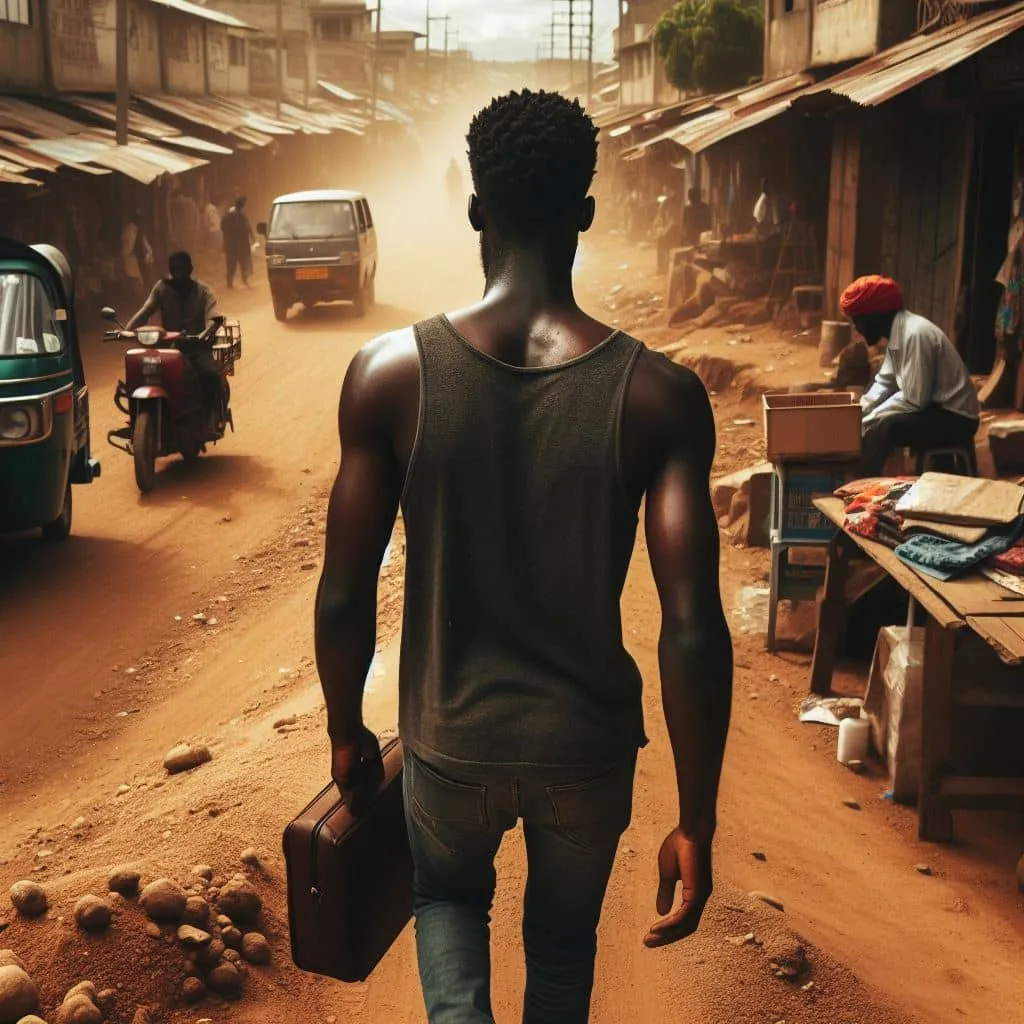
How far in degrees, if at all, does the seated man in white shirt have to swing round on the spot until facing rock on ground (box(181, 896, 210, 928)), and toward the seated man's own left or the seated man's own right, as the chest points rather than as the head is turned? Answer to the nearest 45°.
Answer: approximately 90° to the seated man's own left

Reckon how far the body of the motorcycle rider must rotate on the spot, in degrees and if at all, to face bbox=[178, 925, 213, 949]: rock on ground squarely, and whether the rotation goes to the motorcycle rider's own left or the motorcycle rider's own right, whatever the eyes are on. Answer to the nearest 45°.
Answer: approximately 45° to the motorcycle rider's own left

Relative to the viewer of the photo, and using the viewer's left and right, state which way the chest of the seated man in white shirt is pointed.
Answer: facing to the left of the viewer

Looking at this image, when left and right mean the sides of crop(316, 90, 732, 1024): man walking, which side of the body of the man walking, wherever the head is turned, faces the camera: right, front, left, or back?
back

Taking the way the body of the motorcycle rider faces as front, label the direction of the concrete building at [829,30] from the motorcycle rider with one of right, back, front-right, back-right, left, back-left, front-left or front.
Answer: back

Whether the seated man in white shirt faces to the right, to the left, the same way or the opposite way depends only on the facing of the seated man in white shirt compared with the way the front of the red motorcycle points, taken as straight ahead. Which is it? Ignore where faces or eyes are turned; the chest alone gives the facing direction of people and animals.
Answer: to the right

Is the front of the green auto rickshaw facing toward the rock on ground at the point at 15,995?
yes

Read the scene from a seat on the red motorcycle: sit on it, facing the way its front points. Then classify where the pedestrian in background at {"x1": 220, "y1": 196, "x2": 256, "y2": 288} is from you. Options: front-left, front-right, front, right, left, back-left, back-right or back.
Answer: back-right

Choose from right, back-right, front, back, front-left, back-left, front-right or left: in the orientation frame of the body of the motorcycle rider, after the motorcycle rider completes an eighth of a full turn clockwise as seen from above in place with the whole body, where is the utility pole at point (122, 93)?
right

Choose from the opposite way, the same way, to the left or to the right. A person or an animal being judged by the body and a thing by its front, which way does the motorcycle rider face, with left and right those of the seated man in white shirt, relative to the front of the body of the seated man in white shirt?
to the left

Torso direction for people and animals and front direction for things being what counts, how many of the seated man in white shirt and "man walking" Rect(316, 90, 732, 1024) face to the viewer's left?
1

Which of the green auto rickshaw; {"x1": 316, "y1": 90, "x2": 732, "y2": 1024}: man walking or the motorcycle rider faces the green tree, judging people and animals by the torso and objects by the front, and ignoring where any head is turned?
the man walking

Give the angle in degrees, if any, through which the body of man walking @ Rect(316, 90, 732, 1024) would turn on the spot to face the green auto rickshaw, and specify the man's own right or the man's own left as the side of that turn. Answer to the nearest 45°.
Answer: approximately 45° to the man's own left
